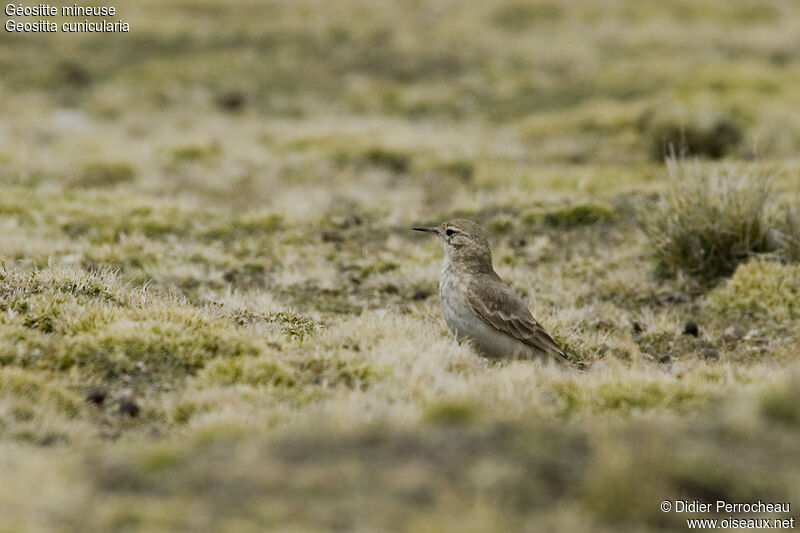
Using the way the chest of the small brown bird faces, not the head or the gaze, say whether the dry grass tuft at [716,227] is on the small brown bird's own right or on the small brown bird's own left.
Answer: on the small brown bird's own right

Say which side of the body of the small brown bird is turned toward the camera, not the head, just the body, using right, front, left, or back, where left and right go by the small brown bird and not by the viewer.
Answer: left
